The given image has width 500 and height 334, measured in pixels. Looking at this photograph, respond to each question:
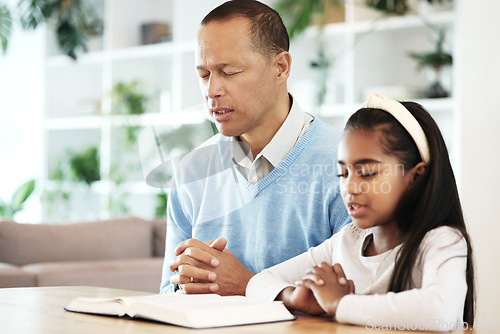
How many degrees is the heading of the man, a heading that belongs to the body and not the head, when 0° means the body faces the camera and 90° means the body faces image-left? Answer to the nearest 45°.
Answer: approximately 45°

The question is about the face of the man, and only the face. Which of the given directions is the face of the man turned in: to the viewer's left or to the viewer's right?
to the viewer's left

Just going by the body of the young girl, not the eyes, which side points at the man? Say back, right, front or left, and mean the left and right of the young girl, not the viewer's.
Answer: right

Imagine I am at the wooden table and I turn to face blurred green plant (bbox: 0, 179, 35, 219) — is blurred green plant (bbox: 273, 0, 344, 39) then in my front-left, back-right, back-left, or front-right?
front-right

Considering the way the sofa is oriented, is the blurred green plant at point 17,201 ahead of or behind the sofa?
behind

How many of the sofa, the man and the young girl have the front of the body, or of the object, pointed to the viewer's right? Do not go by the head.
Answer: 0

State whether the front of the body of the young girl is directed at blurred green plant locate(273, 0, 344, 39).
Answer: no

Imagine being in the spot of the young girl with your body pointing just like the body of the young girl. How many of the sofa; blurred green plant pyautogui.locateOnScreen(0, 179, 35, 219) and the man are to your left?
0

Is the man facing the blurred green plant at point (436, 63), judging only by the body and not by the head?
no

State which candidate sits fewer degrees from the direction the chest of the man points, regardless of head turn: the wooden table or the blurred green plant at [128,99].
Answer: the wooden table

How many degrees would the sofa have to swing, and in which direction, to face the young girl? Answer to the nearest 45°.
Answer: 0° — it already faces them

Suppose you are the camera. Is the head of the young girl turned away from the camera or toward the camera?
toward the camera

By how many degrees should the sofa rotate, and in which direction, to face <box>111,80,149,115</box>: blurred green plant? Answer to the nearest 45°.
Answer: approximately 180°

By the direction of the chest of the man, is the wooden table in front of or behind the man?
in front

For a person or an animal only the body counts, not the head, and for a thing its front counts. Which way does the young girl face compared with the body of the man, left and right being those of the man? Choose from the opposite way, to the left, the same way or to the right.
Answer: the same way

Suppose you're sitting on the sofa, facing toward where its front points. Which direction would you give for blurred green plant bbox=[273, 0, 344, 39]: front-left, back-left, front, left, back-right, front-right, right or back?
back-left

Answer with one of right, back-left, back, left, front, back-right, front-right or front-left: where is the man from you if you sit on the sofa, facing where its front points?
front

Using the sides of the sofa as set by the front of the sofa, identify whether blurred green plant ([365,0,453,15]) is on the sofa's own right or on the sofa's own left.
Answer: on the sofa's own left

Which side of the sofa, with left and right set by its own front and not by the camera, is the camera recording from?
front

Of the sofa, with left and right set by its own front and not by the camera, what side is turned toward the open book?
front

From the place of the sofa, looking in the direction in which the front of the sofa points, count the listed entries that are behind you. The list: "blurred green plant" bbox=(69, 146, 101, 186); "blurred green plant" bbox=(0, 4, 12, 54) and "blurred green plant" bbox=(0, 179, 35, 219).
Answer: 3
